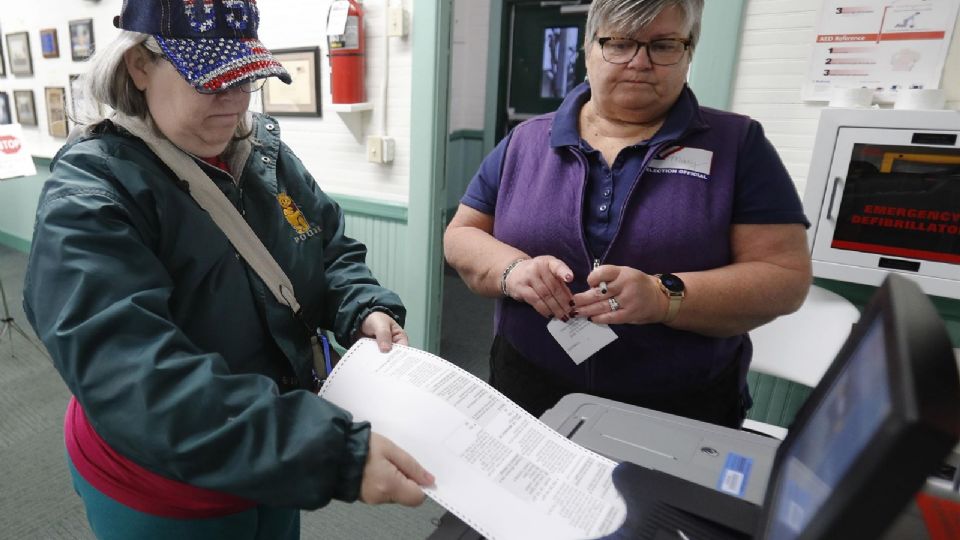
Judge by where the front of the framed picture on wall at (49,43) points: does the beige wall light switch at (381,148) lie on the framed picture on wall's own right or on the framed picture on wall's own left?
on the framed picture on wall's own left

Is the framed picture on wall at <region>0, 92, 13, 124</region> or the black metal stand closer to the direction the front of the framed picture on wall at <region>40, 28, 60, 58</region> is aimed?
the black metal stand

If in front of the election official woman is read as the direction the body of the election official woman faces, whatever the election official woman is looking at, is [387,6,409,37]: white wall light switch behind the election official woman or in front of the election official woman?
behind

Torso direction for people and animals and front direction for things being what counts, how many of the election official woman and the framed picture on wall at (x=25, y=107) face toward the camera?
2

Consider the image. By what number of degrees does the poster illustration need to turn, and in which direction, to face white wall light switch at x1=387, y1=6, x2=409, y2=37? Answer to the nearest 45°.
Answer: approximately 90° to its right

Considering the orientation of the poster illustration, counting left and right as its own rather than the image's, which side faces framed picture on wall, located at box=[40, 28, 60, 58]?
right

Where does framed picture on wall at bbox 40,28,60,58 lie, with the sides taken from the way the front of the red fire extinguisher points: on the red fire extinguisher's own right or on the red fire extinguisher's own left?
on the red fire extinguisher's own right

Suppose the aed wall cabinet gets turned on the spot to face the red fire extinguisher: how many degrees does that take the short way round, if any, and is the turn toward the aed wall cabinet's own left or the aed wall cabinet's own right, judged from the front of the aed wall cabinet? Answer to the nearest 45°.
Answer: approximately 45° to the aed wall cabinet's own right

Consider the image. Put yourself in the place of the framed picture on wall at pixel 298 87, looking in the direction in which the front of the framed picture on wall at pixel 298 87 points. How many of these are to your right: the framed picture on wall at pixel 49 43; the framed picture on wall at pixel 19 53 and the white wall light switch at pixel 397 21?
2

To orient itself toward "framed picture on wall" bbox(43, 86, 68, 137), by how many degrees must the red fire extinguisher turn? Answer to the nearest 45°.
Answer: approximately 90° to its right
